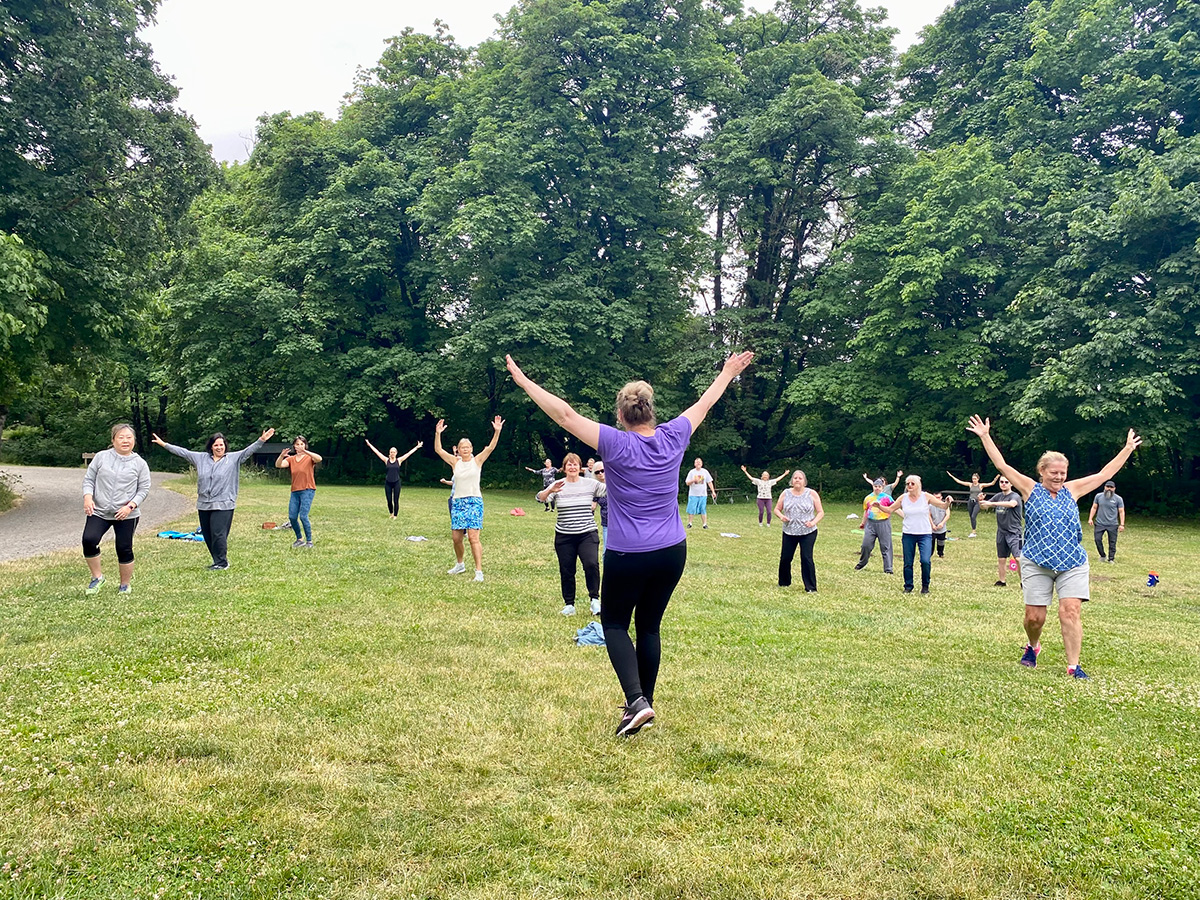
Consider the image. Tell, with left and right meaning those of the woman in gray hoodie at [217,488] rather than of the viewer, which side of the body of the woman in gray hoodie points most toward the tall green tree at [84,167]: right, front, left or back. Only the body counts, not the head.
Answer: back

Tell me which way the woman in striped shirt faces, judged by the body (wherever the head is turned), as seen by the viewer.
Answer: toward the camera

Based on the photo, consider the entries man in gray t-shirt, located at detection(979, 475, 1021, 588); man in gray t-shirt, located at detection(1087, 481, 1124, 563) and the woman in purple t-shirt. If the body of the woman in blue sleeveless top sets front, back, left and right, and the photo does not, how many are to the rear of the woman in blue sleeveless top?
2

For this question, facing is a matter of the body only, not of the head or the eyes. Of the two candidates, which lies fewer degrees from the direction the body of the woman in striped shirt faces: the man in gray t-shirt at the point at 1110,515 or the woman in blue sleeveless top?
the woman in blue sleeveless top

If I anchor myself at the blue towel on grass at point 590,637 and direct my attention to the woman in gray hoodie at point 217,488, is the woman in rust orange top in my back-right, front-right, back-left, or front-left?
front-right

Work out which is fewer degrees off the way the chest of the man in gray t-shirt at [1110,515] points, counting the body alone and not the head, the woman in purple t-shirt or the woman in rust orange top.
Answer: the woman in purple t-shirt

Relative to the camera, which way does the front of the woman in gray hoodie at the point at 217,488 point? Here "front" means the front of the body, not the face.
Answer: toward the camera

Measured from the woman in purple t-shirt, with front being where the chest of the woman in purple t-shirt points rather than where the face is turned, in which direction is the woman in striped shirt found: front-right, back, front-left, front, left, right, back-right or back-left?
front

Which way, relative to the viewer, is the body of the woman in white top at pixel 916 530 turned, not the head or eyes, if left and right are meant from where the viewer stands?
facing the viewer

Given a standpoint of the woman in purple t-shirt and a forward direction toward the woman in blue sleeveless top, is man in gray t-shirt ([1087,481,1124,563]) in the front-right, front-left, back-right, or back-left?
front-left

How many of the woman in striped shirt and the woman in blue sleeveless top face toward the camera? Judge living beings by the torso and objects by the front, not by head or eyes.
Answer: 2

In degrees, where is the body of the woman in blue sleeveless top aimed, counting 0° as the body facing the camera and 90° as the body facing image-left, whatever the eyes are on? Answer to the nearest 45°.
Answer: approximately 0°

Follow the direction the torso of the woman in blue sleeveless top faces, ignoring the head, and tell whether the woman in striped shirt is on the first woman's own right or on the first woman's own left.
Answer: on the first woman's own right

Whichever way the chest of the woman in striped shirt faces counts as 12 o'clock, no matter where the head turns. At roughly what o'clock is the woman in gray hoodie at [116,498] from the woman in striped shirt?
The woman in gray hoodie is roughly at 3 o'clock from the woman in striped shirt.

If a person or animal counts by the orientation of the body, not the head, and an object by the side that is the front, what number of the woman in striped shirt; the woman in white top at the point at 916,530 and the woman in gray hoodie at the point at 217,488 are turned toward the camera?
3

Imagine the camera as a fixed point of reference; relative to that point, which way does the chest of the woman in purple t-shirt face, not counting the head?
away from the camera
